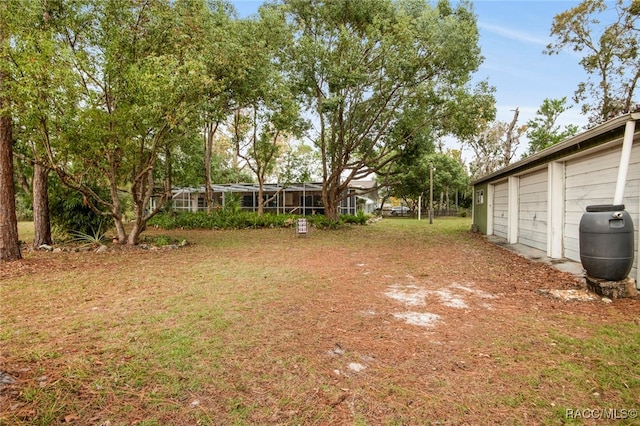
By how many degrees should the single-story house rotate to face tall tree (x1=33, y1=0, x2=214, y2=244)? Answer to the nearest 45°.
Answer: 0° — it already faces it

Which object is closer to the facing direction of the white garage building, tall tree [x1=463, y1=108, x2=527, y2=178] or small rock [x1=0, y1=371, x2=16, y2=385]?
the small rock

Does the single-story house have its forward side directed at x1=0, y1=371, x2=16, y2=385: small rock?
yes

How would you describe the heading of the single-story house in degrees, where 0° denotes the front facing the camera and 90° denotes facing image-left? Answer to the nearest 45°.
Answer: approximately 0°

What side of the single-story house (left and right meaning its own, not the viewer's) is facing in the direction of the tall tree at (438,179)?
left

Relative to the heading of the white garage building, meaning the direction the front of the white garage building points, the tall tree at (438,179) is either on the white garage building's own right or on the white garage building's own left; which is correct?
on the white garage building's own right

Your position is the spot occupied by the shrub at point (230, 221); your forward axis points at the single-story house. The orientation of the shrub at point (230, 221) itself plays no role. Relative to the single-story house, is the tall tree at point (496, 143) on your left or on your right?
right

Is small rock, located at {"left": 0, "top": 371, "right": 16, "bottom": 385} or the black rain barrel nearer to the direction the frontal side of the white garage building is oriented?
the small rock

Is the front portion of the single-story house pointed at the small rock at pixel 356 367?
yes
